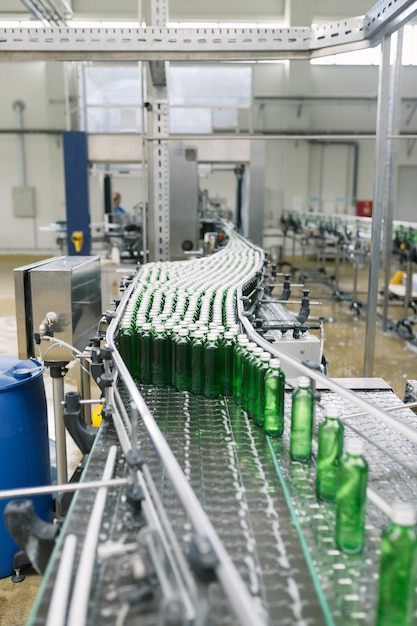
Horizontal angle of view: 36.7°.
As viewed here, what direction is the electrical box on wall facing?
toward the camera

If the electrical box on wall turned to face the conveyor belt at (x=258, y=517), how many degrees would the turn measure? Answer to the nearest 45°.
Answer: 0° — it already faces it

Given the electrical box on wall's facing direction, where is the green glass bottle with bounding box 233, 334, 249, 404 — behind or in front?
in front

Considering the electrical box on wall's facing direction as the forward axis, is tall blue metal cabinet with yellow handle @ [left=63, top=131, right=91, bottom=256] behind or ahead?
ahead

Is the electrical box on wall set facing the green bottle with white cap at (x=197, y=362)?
yes

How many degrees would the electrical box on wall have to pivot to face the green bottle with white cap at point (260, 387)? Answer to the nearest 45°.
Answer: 0° — it already faces it

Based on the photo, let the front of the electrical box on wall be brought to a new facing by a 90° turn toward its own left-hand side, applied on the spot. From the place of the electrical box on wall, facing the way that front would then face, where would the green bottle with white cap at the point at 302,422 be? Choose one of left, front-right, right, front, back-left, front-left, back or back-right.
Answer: right

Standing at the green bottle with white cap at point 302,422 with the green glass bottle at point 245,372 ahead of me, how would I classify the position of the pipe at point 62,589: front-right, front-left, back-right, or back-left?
back-left

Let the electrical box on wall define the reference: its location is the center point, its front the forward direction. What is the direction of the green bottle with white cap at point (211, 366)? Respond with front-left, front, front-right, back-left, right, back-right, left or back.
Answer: front

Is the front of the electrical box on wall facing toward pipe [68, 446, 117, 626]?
yes

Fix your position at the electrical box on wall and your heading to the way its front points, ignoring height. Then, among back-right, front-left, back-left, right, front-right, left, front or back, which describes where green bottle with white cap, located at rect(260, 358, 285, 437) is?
front

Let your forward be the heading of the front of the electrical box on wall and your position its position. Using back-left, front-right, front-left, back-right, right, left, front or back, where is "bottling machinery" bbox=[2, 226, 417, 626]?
front

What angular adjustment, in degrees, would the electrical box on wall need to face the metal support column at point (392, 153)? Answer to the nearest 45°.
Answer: approximately 45° to its left

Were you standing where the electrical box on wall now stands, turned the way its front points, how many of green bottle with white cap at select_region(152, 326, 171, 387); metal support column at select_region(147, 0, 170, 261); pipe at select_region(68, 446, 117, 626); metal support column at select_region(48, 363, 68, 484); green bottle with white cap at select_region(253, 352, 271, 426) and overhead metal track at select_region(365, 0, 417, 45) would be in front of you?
6

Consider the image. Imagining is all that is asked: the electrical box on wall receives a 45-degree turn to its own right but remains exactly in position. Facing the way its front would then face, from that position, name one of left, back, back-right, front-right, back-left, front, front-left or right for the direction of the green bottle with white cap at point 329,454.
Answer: front-left

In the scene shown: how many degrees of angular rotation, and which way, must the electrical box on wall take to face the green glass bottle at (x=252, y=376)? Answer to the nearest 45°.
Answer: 0° — it already faces it
